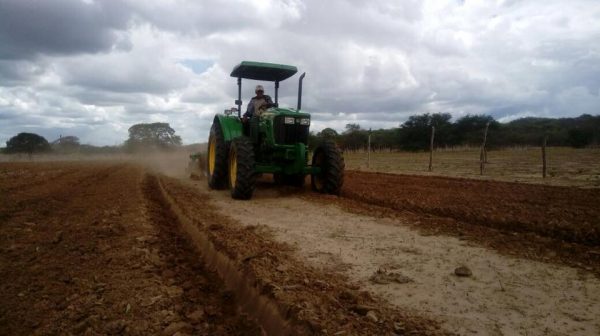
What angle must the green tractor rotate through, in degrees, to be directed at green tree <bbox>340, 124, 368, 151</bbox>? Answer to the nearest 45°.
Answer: approximately 135° to its left

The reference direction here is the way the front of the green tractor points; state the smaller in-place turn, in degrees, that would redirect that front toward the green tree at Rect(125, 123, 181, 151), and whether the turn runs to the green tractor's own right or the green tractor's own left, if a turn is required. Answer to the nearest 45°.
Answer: approximately 135° to the green tractor's own left

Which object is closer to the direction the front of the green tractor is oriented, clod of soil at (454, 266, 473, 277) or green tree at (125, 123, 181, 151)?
the clod of soil

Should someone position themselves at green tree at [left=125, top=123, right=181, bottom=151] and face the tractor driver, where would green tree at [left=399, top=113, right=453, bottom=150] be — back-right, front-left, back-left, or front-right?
front-left

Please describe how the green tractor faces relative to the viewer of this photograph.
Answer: facing the viewer and to the right of the viewer

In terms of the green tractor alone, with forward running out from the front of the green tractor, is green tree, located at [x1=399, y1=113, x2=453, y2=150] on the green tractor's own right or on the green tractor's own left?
on the green tractor's own left

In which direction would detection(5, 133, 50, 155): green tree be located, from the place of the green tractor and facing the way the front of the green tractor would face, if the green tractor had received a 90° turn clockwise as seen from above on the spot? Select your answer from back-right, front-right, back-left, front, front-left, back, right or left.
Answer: right

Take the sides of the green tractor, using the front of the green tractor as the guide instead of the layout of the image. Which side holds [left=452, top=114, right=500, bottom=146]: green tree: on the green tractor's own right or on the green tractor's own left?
on the green tractor's own left
